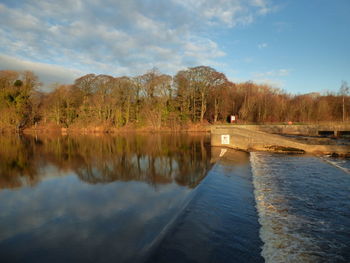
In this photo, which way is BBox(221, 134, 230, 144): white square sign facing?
toward the camera
